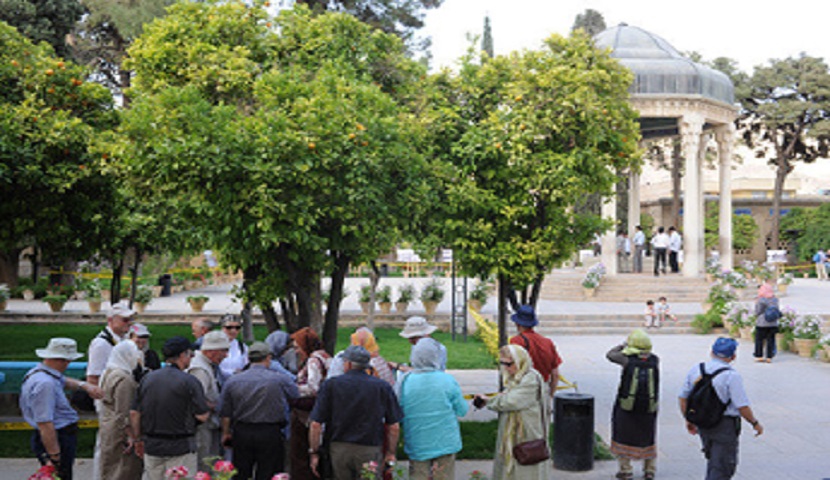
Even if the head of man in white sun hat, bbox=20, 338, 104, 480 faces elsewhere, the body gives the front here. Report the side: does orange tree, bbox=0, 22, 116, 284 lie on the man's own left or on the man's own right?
on the man's own left

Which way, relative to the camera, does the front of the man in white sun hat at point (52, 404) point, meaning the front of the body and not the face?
to the viewer's right

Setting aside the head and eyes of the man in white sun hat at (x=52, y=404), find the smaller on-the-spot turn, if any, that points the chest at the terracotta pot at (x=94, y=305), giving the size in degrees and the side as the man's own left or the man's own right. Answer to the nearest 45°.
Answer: approximately 90° to the man's own left

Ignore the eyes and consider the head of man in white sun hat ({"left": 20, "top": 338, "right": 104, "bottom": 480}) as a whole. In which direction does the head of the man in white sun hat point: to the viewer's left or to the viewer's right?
to the viewer's right

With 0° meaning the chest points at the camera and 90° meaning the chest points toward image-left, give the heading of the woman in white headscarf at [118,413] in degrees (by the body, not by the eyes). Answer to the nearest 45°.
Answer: approximately 270°

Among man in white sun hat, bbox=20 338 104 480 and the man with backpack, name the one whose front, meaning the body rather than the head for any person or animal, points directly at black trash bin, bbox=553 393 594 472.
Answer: the man in white sun hat

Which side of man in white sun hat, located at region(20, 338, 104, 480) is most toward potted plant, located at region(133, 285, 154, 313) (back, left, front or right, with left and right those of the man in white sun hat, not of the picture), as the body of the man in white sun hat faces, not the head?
left

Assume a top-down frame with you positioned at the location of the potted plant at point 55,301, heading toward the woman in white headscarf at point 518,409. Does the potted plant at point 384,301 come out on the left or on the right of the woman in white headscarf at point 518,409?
left

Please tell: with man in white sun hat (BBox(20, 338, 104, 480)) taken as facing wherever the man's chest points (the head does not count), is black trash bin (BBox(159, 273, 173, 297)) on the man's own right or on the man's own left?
on the man's own left

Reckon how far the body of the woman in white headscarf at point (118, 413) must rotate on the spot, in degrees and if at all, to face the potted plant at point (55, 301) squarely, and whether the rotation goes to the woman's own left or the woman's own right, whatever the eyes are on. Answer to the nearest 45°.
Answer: approximately 90° to the woman's own left

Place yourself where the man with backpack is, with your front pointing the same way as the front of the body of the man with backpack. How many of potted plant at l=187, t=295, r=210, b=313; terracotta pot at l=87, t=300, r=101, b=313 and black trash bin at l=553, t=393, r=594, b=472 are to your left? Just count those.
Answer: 3

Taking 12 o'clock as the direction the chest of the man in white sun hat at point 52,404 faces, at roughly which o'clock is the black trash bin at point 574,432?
The black trash bin is roughly at 12 o'clock from the man in white sun hat.
